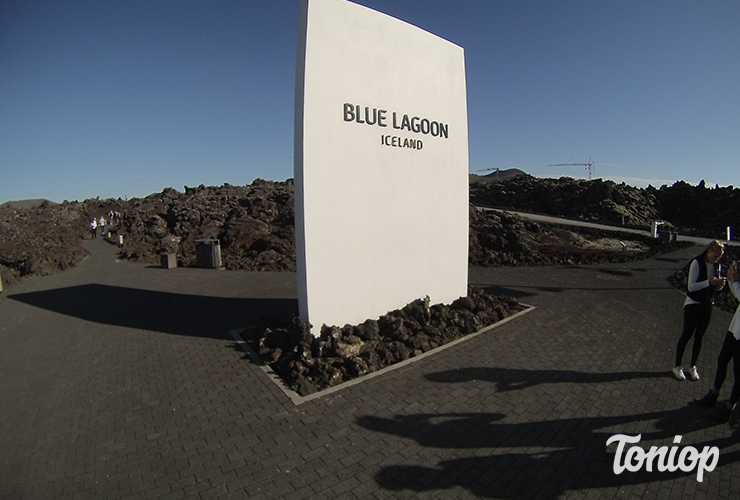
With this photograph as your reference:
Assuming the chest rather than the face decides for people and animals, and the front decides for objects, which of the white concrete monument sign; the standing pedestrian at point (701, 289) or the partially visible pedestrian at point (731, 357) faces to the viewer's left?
the partially visible pedestrian at point (731, 357)

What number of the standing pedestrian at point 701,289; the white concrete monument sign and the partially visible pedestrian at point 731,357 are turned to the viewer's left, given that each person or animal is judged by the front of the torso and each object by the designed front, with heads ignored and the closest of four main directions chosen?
1

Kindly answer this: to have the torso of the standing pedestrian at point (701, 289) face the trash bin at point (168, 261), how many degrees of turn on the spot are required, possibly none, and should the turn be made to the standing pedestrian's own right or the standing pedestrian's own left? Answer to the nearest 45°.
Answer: approximately 135° to the standing pedestrian's own right

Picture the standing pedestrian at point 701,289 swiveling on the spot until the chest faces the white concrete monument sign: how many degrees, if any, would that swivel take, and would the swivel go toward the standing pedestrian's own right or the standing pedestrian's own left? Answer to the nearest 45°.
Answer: approximately 135° to the standing pedestrian's own right

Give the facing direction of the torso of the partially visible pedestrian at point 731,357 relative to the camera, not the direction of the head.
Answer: to the viewer's left

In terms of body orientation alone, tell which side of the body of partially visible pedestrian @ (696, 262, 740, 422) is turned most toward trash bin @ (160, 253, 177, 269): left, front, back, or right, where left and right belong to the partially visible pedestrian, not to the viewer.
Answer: front
